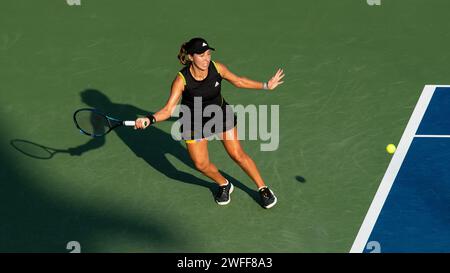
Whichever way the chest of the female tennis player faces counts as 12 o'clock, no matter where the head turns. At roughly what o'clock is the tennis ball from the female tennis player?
The tennis ball is roughly at 8 o'clock from the female tennis player.

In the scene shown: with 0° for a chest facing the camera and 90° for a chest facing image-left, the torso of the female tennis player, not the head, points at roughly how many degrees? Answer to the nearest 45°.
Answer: approximately 0°
